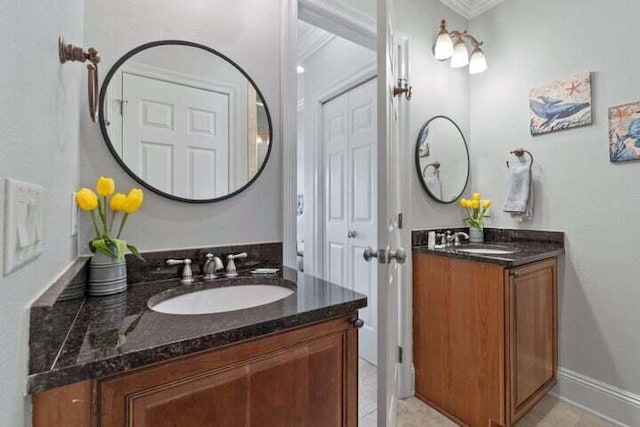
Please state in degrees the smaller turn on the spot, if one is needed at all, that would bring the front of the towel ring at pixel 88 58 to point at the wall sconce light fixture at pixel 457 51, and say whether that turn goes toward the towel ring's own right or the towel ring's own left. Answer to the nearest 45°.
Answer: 0° — it already faces it

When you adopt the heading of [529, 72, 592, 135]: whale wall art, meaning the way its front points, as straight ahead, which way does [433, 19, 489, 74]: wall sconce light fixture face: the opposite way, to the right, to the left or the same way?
to the left

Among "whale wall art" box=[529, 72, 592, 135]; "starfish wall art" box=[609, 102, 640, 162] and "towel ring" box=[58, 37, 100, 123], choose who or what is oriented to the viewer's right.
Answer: the towel ring

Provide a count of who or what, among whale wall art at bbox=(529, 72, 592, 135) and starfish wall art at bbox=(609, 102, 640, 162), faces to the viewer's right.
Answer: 0

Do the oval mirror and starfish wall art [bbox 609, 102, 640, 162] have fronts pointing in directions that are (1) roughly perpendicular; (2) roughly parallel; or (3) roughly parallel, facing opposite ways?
roughly perpendicular

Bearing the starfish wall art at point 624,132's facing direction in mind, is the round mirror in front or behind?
in front

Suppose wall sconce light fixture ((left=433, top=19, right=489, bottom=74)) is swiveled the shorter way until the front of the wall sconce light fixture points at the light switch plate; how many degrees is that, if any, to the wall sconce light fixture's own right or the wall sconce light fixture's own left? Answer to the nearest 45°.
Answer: approximately 45° to the wall sconce light fixture's own right

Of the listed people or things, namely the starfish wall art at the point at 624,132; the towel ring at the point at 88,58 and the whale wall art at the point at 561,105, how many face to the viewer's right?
1

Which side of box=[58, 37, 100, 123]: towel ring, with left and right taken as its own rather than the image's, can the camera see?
right

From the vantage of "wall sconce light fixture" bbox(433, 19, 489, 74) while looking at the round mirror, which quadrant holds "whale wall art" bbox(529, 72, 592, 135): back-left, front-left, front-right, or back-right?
back-left

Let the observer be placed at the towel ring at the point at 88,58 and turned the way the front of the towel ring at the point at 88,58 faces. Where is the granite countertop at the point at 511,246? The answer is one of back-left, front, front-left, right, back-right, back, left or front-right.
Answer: front
